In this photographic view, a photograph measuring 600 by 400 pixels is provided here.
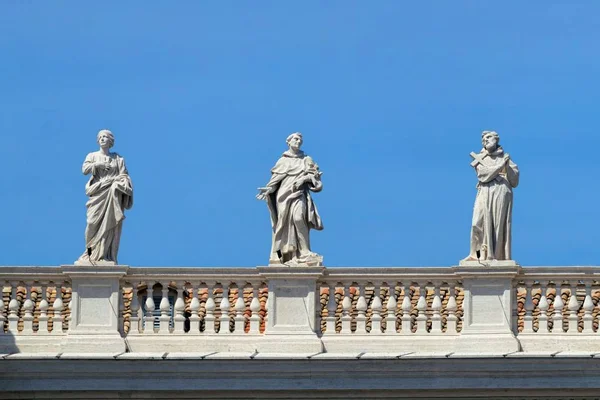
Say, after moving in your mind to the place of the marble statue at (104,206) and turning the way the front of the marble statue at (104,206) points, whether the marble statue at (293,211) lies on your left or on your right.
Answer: on your left

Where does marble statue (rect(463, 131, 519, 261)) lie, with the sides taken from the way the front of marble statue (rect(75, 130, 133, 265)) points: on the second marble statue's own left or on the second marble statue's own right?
on the second marble statue's own left

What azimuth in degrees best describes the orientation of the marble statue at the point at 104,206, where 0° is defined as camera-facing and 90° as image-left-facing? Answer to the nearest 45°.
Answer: approximately 0°
